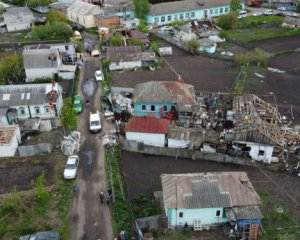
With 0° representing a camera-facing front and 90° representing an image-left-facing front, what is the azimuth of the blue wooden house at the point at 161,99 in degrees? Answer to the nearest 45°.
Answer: approximately 0°

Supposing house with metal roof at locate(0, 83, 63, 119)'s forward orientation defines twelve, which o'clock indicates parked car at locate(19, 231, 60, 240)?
The parked car is roughly at 12 o'clock from the house with metal roof.

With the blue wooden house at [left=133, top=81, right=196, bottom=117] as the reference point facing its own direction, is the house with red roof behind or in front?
in front

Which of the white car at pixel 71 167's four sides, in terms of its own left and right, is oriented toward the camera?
front

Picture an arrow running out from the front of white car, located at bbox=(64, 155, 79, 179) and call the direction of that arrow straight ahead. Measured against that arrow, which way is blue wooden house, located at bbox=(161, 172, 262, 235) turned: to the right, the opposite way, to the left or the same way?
the same way

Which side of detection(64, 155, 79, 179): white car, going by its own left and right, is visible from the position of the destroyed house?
left

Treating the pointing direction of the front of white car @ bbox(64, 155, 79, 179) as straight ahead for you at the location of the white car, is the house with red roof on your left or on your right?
on your left

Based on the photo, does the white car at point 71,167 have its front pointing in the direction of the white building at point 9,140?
no

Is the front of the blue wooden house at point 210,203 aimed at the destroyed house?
no

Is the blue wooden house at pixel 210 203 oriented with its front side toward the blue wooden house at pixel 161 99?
no

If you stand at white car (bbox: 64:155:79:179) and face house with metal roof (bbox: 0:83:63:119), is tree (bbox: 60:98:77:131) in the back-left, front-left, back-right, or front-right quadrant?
front-right

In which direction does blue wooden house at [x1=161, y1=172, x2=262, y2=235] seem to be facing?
toward the camera

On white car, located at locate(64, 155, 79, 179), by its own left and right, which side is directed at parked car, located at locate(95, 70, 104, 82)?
back

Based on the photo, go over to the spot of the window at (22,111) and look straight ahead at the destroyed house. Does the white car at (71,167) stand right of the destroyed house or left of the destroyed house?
right

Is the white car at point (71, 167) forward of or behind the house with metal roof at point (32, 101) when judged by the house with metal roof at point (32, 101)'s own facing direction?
forward

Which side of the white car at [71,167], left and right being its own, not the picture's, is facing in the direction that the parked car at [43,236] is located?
front

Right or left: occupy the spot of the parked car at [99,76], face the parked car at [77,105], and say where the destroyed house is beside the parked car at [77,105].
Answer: left
